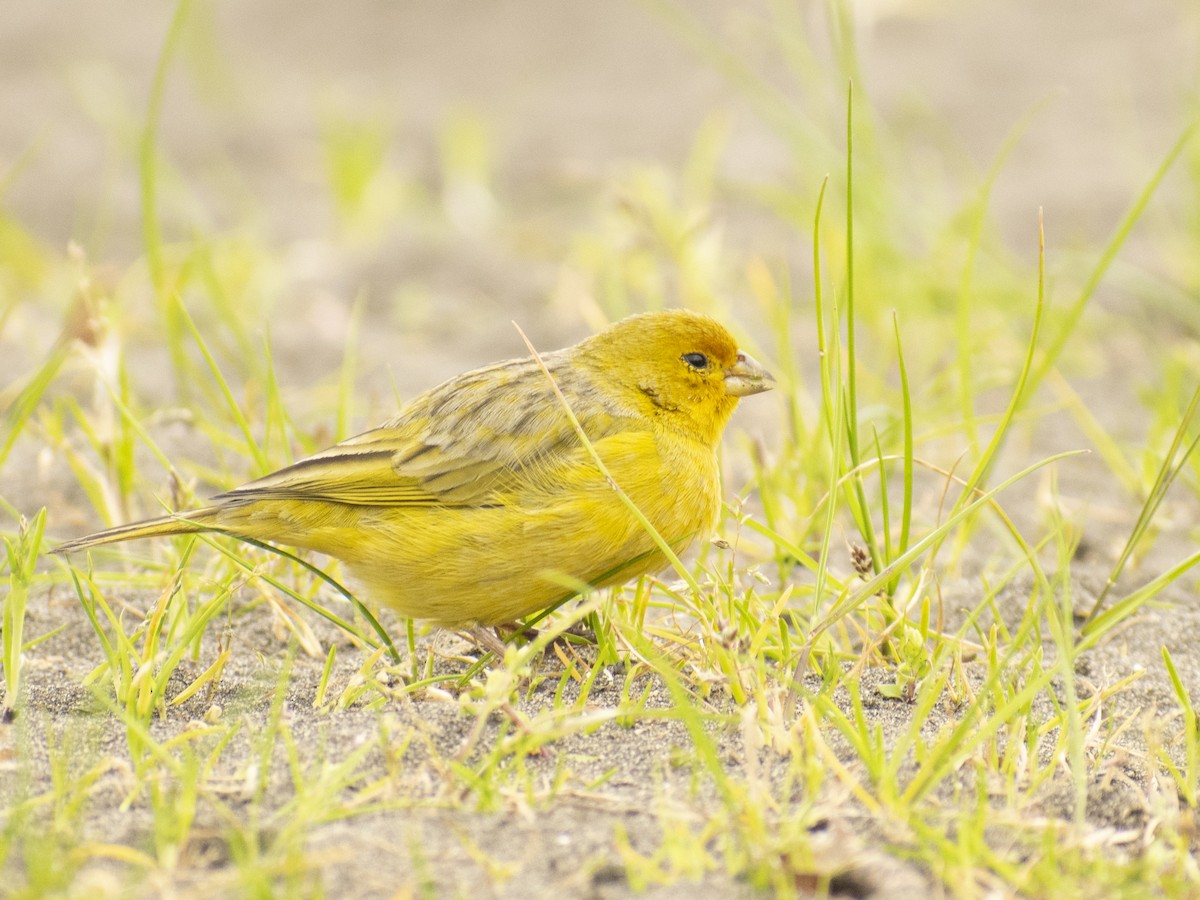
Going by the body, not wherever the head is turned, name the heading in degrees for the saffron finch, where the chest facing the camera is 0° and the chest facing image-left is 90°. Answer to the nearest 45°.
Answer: approximately 270°
